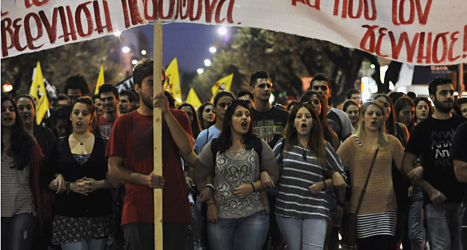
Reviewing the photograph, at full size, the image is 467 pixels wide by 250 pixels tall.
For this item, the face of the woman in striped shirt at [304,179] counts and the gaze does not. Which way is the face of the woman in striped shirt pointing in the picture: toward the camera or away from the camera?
toward the camera

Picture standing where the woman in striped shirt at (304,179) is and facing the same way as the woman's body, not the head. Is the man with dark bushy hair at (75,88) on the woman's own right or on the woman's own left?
on the woman's own right

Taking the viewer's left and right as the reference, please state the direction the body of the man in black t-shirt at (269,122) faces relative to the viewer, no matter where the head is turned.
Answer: facing the viewer

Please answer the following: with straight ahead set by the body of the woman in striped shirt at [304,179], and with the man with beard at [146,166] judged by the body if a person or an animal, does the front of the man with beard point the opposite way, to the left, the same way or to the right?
the same way

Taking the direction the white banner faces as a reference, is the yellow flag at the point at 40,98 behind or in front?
behind

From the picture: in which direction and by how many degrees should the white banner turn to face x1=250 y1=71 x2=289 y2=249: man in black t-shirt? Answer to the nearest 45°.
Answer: approximately 180°

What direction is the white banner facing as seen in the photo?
toward the camera

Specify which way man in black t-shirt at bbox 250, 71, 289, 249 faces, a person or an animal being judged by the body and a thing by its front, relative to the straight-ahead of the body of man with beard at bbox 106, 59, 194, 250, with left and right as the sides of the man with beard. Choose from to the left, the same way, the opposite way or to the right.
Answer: the same way

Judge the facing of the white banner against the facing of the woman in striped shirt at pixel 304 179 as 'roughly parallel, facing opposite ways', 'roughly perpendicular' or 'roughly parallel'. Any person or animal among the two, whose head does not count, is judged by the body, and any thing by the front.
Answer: roughly parallel

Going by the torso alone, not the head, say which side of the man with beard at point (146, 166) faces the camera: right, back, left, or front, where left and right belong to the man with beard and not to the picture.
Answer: front

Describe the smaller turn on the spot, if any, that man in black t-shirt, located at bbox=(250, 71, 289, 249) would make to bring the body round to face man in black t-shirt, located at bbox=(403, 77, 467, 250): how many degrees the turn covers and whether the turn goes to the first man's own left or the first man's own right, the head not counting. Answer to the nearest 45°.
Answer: approximately 90° to the first man's own left
